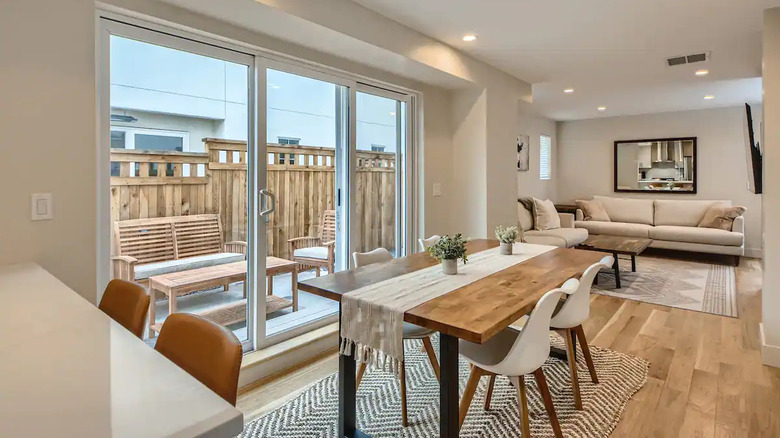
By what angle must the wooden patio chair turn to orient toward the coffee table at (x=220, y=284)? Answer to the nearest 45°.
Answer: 0° — it already faces it

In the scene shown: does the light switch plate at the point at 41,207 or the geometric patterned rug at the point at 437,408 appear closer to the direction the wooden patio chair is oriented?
the light switch plate

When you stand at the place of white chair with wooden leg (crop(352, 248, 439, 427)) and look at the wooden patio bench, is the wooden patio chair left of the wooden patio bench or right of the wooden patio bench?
right

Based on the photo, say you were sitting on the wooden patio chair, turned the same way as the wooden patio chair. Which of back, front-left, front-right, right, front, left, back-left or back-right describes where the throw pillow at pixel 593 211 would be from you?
back

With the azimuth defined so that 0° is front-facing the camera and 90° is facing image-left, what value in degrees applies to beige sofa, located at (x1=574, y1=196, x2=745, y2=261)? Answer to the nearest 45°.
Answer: approximately 0°

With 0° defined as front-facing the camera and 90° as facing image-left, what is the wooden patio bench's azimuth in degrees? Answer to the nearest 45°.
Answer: approximately 315°

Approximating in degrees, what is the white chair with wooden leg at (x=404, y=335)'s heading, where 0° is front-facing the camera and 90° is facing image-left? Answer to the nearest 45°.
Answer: approximately 315°
